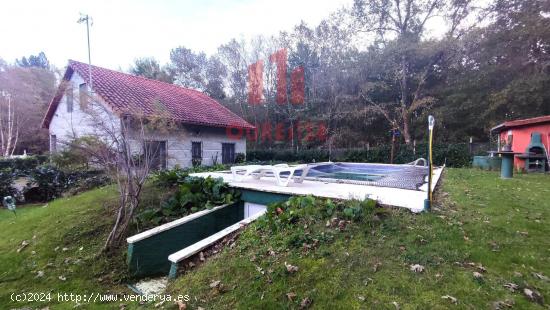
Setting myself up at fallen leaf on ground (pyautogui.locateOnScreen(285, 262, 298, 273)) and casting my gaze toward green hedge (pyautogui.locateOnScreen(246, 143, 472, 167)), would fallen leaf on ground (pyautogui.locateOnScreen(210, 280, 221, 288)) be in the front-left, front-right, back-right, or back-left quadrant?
back-left

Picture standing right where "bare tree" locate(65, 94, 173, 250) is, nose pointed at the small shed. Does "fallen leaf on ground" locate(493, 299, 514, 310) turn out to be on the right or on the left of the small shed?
right

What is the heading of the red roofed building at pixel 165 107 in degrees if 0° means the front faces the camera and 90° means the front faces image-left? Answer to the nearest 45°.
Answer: approximately 315°
